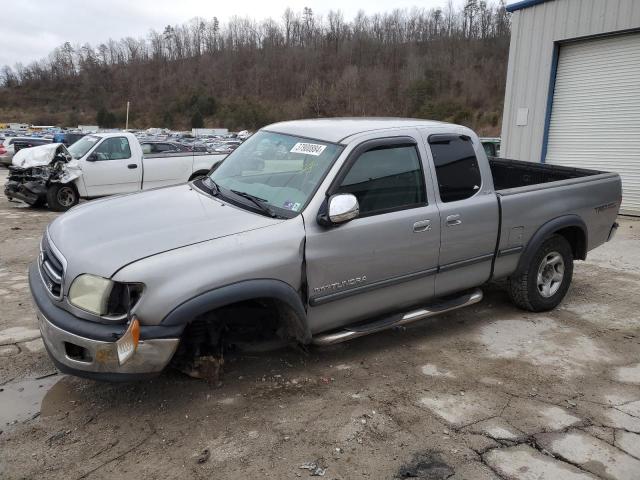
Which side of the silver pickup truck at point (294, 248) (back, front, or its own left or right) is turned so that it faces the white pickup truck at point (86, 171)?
right

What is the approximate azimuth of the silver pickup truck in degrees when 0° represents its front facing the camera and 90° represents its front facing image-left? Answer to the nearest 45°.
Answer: approximately 45°

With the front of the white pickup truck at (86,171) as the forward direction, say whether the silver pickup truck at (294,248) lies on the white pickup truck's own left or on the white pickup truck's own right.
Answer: on the white pickup truck's own left

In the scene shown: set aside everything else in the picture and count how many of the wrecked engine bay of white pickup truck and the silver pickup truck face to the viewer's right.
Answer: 0

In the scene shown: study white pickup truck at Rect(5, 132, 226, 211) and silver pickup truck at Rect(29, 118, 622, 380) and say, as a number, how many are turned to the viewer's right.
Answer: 0

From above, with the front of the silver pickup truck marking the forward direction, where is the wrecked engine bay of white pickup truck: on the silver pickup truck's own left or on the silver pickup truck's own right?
on the silver pickup truck's own right

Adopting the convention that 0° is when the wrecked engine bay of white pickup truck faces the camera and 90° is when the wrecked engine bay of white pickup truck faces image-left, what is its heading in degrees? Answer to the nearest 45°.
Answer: approximately 45°

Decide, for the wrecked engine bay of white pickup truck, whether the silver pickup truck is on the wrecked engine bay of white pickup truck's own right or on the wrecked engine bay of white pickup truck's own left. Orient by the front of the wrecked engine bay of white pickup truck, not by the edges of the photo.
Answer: on the wrecked engine bay of white pickup truck's own left
